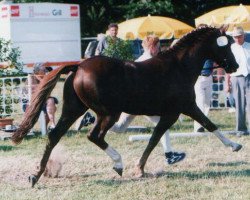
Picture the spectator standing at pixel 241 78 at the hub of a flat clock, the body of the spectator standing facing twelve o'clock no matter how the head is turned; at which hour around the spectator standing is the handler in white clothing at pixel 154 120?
The handler in white clothing is roughly at 1 o'clock from the spectator standing.

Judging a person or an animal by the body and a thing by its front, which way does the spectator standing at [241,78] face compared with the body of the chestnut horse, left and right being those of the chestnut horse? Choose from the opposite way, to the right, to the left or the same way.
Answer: to the right

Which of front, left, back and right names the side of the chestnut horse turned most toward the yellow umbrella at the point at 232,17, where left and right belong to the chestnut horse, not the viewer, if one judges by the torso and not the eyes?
left

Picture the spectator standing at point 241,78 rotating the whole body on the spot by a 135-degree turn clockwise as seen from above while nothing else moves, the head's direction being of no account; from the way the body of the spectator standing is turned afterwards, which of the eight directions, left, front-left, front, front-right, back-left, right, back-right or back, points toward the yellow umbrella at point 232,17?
front-right

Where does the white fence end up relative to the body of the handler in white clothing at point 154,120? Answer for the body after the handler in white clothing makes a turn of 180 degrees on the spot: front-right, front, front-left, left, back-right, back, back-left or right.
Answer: front-right

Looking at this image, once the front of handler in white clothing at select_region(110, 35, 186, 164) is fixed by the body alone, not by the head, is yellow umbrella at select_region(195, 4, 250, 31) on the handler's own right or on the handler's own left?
on the handler's own left

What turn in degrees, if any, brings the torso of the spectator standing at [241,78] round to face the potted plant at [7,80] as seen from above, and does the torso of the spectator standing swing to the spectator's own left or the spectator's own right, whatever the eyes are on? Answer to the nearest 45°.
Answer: approximately 90° to the spectator's own right

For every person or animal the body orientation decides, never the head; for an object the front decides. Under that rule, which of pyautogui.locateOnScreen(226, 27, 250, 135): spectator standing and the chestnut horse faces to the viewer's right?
the chestnut horse

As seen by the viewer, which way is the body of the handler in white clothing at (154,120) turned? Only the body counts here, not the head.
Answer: to the viewer's right

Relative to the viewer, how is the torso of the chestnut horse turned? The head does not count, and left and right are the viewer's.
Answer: facing to the right of the viewer

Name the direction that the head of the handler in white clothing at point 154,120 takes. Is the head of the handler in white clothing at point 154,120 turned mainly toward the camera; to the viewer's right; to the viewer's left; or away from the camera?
to the viewer's right

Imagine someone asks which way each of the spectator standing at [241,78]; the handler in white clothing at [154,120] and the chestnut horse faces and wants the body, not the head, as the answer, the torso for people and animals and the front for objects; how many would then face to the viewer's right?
2

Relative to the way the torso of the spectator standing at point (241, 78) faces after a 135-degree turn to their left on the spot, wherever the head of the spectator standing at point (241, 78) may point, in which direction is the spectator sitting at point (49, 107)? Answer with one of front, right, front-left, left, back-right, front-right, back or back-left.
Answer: back-left

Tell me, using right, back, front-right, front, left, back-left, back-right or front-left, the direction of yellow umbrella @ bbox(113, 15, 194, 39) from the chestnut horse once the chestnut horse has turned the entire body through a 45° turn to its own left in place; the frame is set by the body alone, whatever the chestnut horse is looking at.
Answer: front-left
